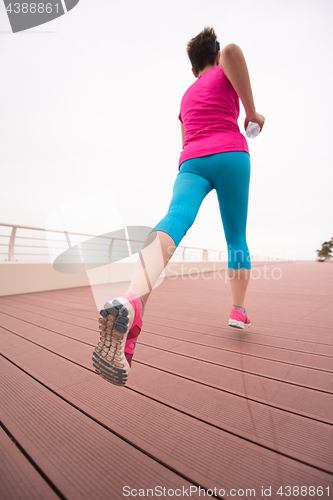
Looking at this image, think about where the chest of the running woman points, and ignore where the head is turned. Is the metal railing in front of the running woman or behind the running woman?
in front

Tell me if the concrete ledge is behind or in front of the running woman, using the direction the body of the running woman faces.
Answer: in front

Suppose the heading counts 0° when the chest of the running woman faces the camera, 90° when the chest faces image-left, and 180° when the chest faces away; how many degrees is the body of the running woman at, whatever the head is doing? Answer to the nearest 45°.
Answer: approximately 180°
